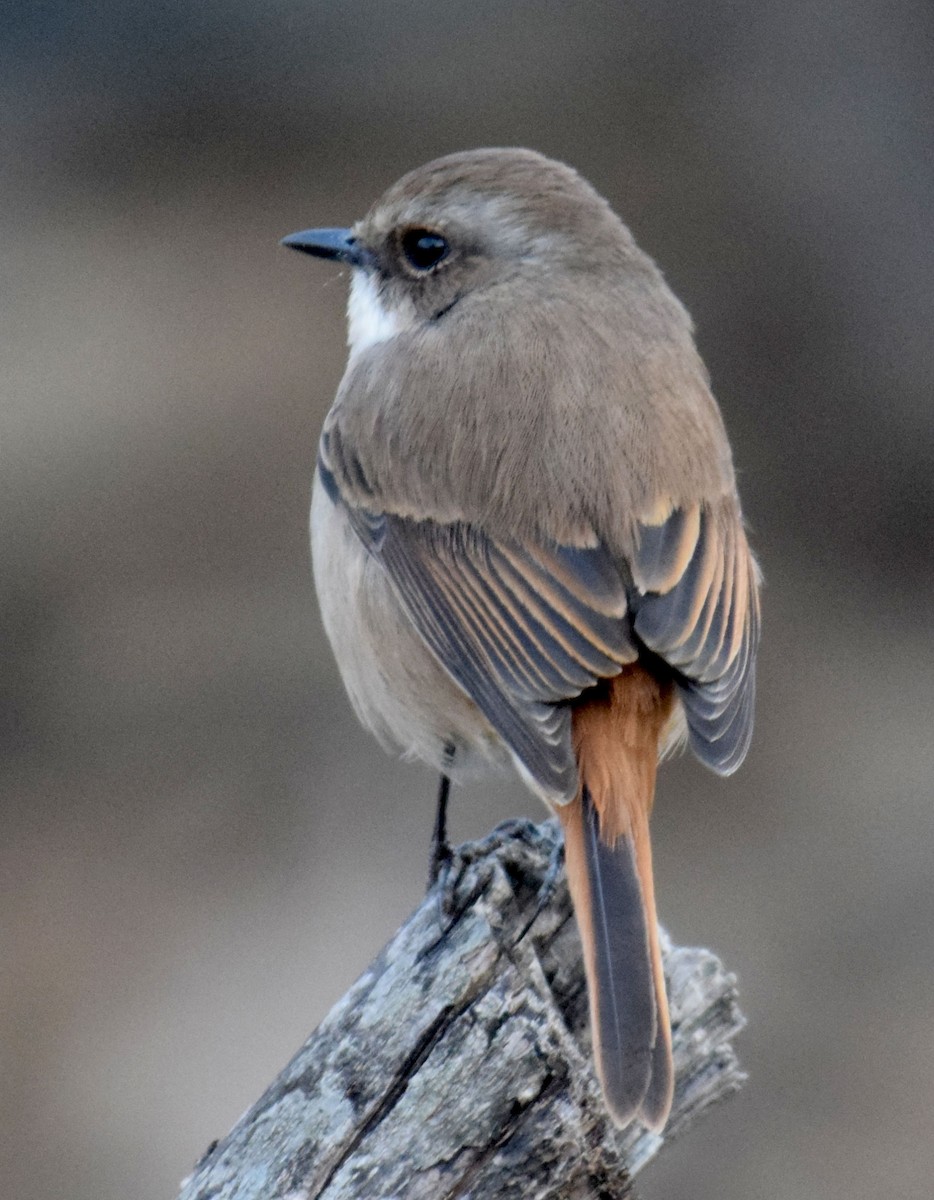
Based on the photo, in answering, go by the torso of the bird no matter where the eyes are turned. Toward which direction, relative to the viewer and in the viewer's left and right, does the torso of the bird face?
facing away from the viewer and to the left of the viewer
